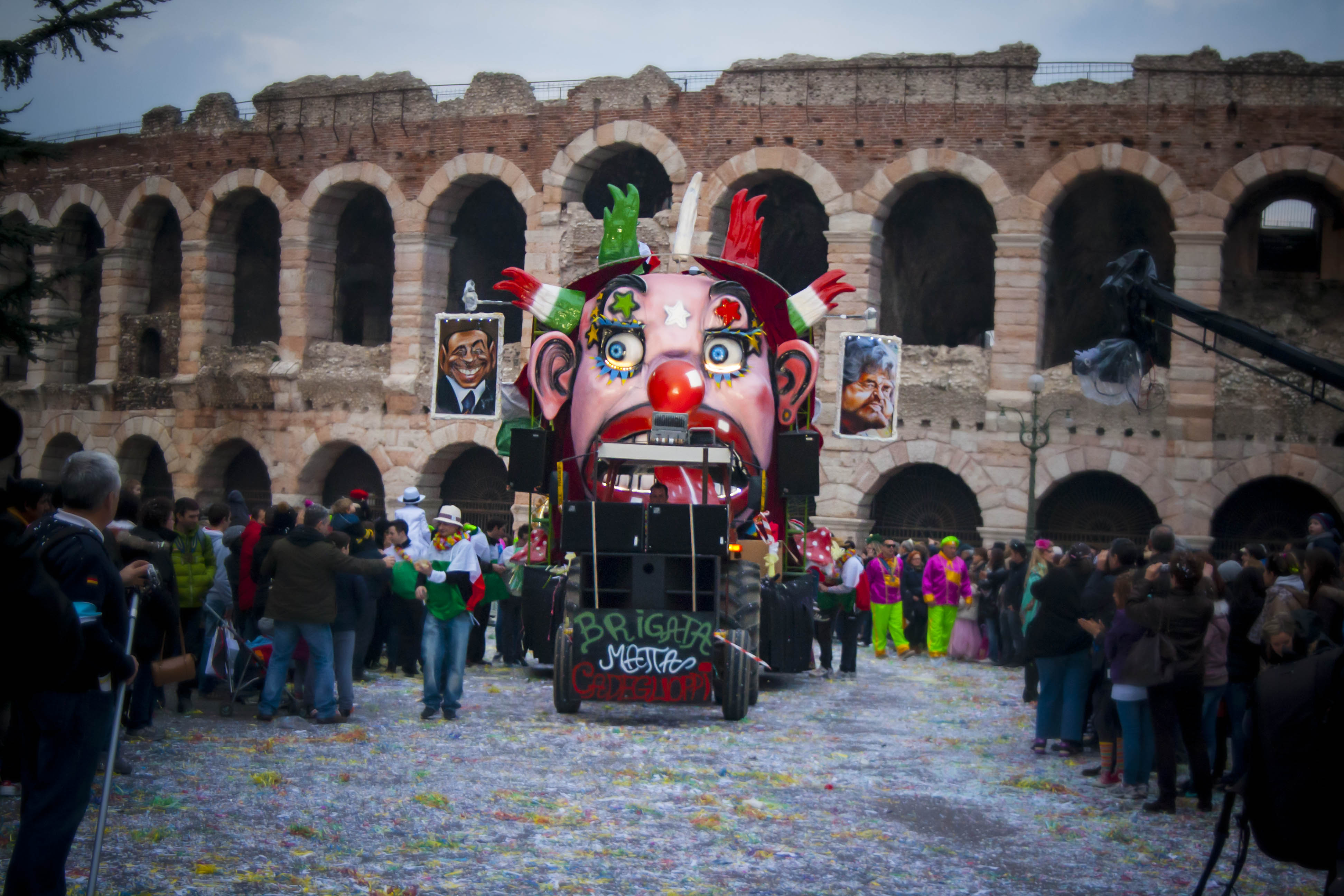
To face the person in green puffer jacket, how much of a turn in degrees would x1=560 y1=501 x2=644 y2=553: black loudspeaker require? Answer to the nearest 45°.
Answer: approximately 90° to its right

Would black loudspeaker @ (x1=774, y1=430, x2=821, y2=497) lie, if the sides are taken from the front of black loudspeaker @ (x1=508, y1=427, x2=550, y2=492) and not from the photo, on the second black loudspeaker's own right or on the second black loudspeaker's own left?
on the second black loudspeaker's own left

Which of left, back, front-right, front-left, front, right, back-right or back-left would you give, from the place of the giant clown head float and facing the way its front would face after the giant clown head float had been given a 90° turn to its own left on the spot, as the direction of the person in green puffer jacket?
back-right

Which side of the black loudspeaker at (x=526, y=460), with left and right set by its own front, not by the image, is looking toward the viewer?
front

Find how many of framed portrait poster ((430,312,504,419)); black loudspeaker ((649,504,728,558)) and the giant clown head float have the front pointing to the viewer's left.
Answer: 0

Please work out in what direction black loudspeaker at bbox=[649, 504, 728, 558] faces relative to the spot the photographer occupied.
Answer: facing the viewer

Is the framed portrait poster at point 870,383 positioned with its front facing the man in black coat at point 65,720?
yes
